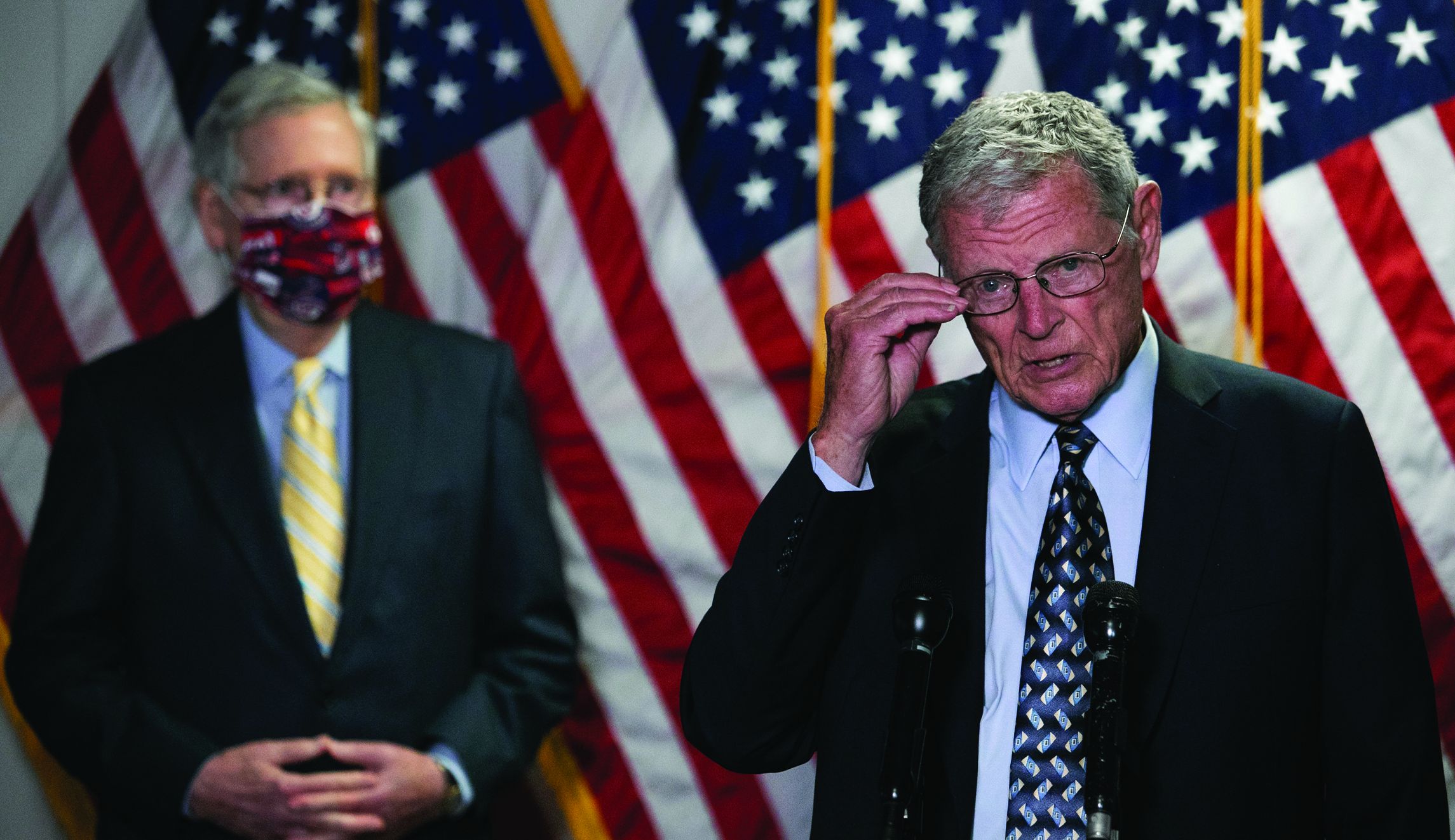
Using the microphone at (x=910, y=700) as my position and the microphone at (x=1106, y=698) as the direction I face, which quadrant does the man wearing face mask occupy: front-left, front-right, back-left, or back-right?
back-left

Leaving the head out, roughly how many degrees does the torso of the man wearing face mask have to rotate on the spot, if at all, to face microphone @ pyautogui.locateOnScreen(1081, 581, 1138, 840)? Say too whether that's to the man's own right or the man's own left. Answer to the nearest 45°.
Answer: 0° — they already face it

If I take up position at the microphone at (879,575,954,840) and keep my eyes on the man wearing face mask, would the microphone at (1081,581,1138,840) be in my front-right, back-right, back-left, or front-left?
back-right

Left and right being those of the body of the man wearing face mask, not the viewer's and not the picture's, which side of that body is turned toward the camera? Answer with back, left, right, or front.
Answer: front

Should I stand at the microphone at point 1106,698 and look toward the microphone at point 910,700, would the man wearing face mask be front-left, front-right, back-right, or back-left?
front-right

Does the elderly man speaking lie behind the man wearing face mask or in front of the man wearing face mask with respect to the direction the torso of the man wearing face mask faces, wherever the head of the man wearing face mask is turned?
in front

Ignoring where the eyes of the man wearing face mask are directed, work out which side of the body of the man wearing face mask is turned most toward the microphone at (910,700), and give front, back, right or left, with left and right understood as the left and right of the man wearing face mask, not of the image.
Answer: front
